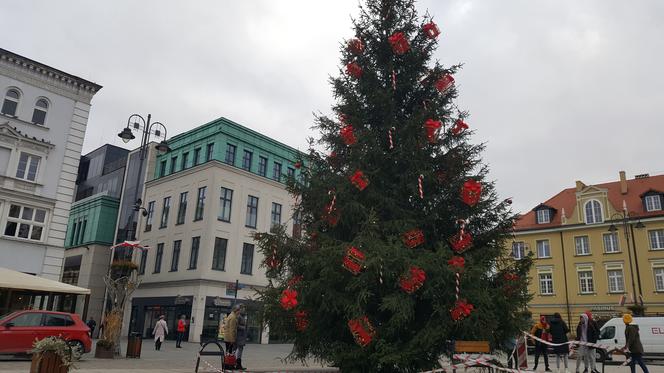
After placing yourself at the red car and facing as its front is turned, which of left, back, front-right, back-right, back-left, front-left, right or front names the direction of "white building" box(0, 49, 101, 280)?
right

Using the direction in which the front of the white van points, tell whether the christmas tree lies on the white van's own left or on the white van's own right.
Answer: on the white van's own left

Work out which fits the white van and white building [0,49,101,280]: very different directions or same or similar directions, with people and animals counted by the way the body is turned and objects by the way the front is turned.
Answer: very different directions

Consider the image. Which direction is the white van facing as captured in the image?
to the viewer's left

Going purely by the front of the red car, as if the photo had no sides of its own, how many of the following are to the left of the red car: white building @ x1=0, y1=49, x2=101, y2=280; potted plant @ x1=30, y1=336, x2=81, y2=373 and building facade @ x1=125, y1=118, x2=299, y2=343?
1

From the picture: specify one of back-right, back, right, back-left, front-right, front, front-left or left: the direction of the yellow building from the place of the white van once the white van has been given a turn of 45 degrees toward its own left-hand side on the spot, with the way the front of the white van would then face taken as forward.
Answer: back-right

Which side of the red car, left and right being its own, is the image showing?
left

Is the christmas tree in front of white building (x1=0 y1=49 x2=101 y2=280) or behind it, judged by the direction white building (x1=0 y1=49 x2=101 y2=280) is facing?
in front

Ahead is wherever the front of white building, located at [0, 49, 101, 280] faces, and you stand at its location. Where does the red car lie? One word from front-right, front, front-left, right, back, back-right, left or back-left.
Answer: front-right
